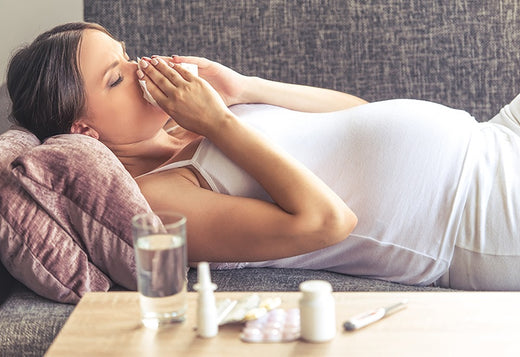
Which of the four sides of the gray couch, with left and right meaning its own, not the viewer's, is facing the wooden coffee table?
front

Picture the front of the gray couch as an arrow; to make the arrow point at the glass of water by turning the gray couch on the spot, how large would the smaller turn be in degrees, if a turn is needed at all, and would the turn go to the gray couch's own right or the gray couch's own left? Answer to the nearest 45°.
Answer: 0° — it already faces it

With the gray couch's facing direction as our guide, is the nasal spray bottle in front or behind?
in front

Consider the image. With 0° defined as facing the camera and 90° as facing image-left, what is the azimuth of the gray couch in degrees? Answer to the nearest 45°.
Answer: approximately 0°

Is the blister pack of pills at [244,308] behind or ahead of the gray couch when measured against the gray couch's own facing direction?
ahead

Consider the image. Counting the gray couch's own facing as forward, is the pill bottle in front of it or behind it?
in front

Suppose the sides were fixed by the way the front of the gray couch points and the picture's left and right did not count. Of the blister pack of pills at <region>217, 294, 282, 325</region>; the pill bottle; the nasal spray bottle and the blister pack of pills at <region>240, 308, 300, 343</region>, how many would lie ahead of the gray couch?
4
